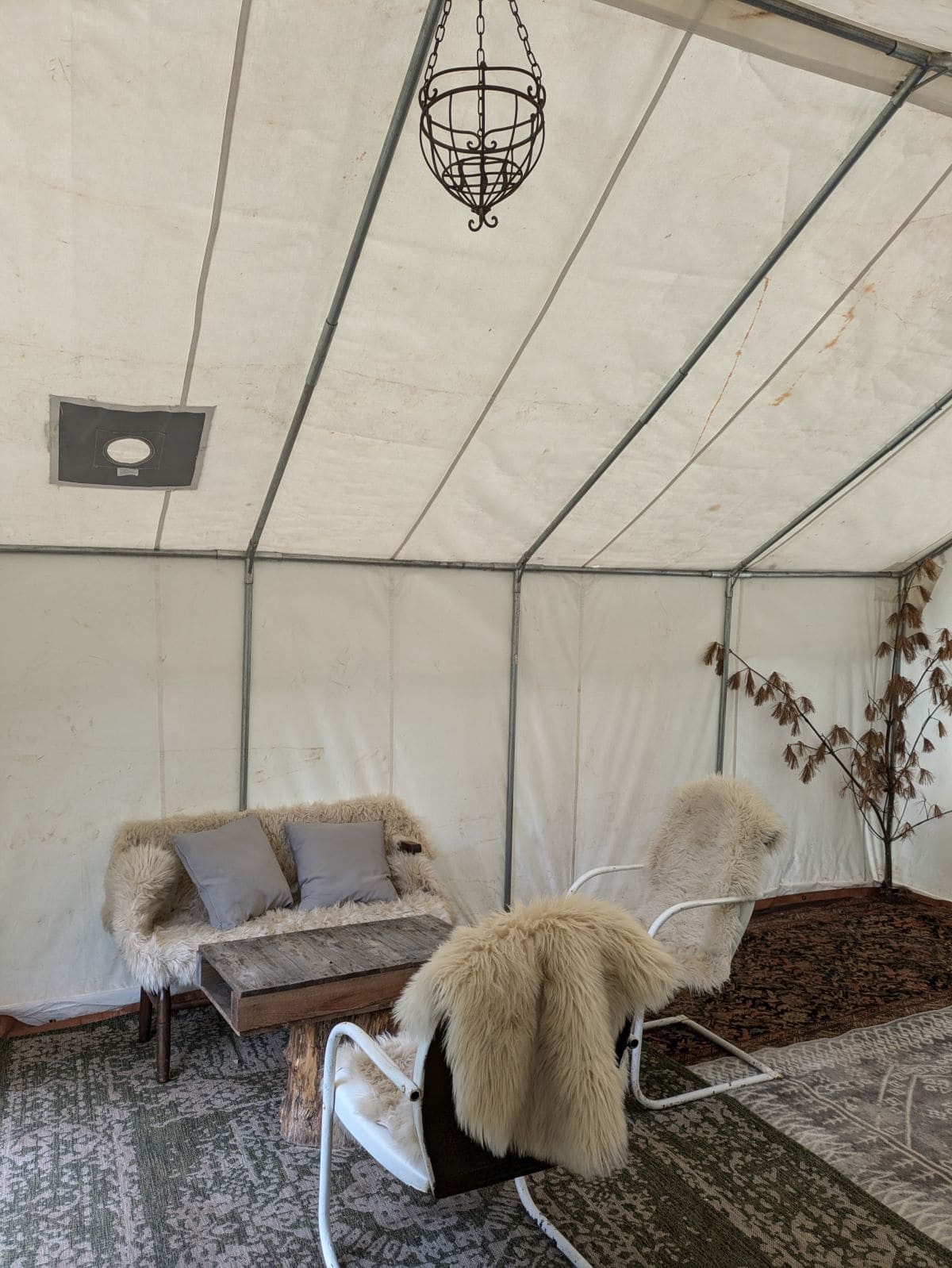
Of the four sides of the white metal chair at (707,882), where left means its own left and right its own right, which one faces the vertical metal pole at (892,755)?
back

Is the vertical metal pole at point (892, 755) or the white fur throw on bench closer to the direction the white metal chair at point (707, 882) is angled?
the white fur throw on bench

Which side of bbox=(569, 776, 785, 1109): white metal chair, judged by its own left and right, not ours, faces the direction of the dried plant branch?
back

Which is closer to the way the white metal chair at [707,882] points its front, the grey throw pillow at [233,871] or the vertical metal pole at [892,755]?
the grey throw pillow

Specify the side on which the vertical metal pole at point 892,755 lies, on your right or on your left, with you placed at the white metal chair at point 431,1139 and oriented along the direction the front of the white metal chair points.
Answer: on your right

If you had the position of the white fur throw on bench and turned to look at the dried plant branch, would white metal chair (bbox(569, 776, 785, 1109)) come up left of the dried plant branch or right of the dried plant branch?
right

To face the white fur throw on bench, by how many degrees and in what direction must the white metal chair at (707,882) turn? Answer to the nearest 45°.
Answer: approximately 45° to its right

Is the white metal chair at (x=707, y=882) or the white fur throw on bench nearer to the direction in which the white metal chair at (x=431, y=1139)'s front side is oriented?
the white fur throw on bench

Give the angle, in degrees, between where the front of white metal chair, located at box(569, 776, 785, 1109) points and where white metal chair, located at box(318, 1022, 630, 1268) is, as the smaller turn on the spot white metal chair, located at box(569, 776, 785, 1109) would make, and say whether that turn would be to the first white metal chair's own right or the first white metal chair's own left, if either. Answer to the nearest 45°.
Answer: approximately 45° to the first white metal chair's own left

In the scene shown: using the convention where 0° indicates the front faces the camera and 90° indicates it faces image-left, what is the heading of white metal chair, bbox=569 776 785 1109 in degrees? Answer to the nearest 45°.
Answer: approximately 45°

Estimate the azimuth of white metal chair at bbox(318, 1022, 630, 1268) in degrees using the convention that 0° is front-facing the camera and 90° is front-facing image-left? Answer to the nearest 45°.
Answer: approximately 135°

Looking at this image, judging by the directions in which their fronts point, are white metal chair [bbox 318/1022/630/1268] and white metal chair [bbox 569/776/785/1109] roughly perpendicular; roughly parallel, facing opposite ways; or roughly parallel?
roughly perpendicular
